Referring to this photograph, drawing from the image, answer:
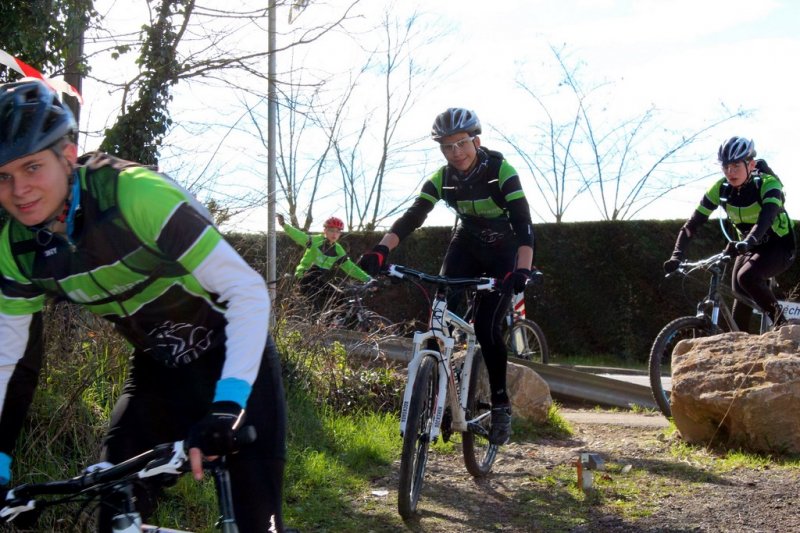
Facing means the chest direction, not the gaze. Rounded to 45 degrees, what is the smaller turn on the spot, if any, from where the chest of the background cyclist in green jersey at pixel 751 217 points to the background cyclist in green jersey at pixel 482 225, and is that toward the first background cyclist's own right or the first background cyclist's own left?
0° — they already face them

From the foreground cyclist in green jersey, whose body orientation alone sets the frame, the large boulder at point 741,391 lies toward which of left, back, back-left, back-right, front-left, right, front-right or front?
back

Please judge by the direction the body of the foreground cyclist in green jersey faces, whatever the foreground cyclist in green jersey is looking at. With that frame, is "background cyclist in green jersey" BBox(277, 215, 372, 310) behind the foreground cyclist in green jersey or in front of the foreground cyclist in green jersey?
behind

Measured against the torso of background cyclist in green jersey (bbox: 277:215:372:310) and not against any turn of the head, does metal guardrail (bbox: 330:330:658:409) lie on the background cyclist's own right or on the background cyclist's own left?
on the background cyclist's own left

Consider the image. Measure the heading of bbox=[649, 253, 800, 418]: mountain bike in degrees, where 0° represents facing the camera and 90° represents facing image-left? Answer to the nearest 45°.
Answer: approximately 45°

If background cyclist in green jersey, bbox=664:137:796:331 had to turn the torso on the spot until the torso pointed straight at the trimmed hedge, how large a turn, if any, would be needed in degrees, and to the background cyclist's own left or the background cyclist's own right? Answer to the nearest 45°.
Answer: approximately 135° to the background cyclist's own right

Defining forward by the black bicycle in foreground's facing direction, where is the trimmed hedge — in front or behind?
behind

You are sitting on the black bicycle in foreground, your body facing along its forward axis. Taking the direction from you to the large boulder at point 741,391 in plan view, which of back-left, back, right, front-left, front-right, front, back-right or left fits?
back
